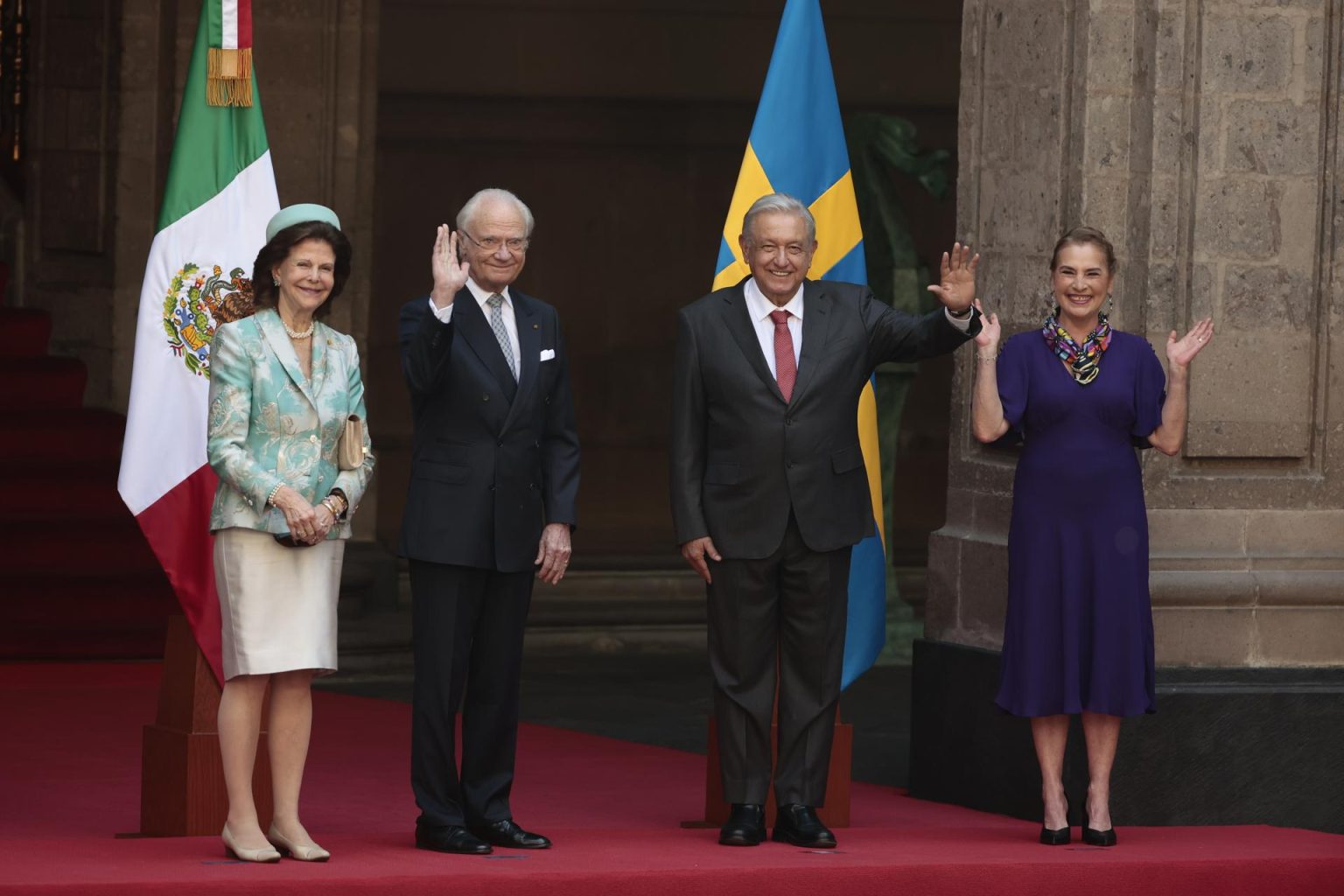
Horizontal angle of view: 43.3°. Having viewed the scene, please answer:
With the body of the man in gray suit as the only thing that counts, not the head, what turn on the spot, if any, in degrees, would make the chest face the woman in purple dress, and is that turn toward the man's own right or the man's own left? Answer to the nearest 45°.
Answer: approximately 90° to the man's own left

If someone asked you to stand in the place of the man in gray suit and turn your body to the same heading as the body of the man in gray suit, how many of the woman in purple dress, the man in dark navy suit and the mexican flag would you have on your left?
1

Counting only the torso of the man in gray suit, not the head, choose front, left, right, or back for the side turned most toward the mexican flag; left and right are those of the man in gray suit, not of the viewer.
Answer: right

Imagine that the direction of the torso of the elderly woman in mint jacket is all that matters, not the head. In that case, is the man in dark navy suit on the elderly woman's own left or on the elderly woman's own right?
on the elderly woman's own left

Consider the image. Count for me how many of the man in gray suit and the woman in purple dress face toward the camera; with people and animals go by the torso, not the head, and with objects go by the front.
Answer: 2

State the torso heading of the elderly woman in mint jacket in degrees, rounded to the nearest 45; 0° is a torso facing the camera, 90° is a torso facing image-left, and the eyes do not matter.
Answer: approximately 315°

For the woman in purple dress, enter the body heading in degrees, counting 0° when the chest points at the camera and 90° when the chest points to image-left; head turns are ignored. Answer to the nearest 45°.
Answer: approximately 0°

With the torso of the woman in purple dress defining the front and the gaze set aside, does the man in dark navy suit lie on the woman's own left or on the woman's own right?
on the woman's own right

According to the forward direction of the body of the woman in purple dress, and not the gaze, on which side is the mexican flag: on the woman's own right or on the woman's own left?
on the woman's own right
